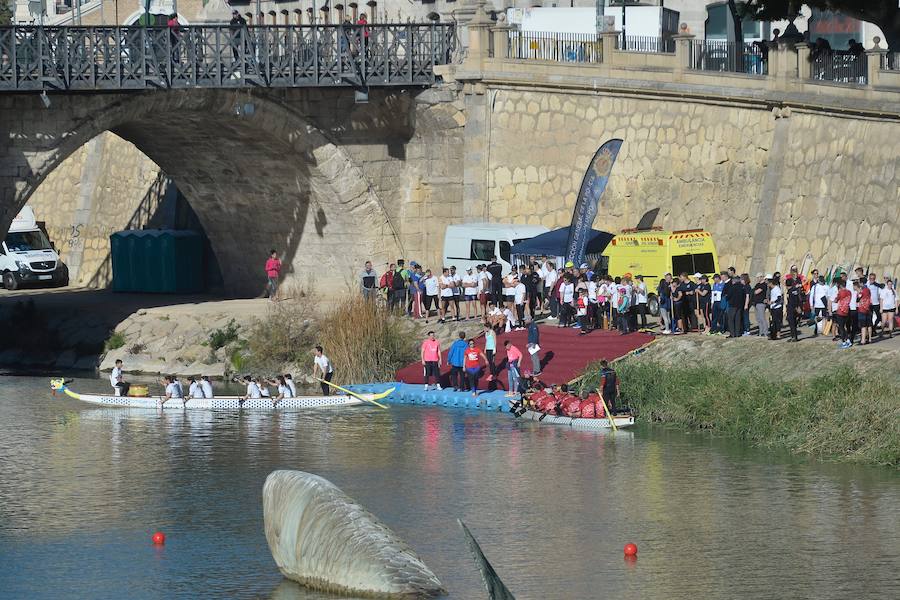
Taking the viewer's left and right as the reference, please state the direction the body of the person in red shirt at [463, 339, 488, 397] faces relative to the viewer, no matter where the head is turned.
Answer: facing the viewer

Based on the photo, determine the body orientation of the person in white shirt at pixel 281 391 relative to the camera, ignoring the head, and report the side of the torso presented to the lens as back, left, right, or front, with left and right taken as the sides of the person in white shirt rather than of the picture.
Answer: left

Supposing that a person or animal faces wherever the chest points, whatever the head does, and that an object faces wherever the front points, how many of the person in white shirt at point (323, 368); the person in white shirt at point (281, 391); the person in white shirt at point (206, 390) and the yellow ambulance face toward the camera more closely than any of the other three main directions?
0

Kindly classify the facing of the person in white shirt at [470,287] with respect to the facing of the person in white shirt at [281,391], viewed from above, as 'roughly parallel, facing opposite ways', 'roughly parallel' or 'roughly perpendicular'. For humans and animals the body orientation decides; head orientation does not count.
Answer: roughly perpendicular

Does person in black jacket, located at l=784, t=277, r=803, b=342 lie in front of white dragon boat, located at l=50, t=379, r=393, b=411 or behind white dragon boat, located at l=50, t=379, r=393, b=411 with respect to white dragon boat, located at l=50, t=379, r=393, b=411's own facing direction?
behind

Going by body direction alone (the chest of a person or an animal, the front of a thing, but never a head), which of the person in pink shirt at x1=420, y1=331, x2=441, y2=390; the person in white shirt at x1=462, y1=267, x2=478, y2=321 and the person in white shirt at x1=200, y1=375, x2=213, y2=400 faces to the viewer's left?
the person in white shirt at x1=200, y1=375, x2=213, y2=400

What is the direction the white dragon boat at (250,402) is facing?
to the viewer's left

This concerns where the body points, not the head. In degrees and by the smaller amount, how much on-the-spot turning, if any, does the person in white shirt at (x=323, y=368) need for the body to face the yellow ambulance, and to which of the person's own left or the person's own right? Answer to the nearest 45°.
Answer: approximately 180°

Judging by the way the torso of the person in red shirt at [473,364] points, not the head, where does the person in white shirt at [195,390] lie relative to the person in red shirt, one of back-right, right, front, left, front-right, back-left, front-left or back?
right

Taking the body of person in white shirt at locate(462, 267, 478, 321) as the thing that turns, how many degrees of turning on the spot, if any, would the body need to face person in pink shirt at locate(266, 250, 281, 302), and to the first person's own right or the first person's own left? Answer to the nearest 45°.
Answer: approximately 135° to the first person's own right

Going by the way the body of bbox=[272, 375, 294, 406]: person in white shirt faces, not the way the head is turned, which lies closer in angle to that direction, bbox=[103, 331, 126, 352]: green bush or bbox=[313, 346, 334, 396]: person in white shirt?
the green bush

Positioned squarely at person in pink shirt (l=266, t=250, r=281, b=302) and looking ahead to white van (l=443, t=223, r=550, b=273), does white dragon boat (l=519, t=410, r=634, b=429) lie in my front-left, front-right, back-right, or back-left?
front-right

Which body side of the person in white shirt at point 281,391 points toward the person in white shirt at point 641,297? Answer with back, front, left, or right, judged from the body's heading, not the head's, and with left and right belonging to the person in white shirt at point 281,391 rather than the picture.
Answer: back

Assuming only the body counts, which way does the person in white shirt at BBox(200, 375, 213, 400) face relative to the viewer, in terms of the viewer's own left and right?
facing to the left of the viewer

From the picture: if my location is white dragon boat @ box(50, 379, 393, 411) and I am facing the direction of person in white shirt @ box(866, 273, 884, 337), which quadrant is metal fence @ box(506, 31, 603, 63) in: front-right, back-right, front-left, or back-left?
front-left

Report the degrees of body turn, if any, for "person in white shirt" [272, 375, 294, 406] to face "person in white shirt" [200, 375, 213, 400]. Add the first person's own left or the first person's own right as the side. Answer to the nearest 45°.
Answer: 0° — they already face them

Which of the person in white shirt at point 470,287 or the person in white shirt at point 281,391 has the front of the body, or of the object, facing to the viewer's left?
the person in white shirt at point 281,391

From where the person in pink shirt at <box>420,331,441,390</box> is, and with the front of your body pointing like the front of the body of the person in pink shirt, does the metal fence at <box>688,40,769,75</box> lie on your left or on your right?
on your left

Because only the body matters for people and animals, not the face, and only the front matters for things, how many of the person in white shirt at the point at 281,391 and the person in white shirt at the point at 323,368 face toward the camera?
0

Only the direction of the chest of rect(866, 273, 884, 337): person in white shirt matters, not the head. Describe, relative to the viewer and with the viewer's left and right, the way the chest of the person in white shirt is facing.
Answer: facing the viewer and to the left of the viewer
